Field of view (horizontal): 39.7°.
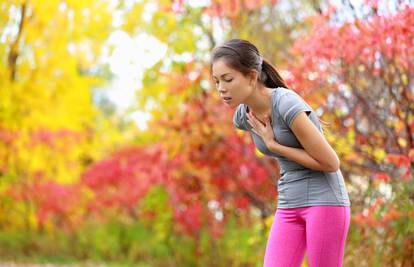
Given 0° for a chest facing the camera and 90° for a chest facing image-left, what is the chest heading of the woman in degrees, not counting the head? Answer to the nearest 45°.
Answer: approximately 45°
